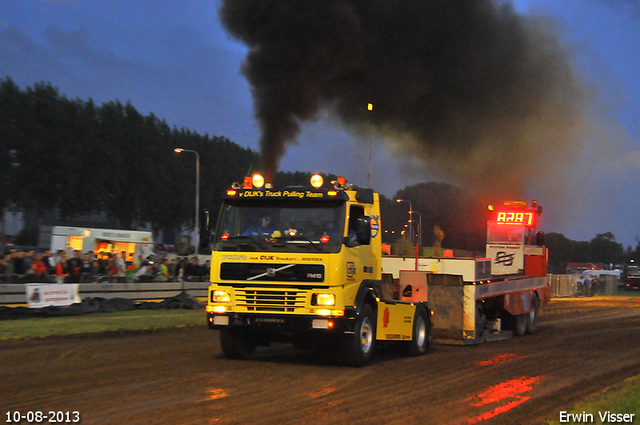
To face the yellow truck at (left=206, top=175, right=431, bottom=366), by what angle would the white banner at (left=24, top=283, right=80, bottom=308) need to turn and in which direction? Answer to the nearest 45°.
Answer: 0° — it already faces it

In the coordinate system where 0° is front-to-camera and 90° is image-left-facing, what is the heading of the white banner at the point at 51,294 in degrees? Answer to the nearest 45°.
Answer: approximately 0°

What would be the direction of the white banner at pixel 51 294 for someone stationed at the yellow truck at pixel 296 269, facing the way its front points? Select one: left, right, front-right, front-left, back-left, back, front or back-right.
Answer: right

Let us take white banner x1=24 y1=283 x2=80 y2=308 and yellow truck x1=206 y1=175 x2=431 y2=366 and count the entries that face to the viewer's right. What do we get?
0

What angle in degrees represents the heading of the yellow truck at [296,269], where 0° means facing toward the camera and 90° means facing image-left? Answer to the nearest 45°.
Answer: approximately 45°
